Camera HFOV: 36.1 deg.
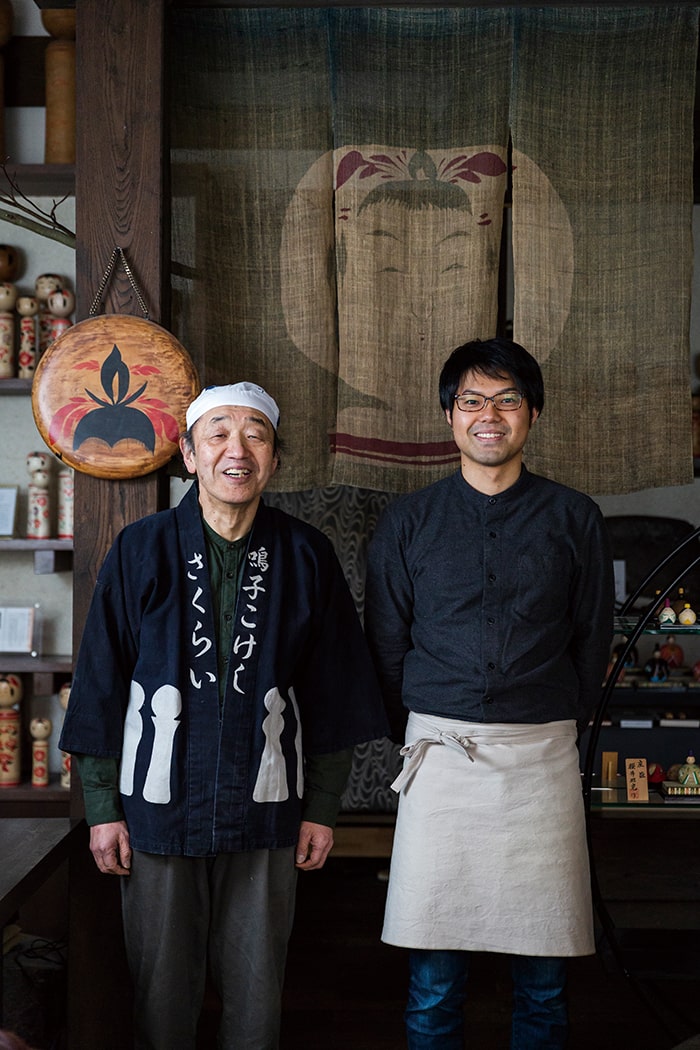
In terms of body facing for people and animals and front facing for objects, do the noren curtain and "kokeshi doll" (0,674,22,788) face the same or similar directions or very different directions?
same or similar directions

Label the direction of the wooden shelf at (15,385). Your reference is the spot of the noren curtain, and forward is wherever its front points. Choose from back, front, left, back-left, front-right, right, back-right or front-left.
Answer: back-right

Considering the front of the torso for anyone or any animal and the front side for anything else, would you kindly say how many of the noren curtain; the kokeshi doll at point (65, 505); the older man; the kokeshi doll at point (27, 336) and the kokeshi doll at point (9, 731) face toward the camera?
5

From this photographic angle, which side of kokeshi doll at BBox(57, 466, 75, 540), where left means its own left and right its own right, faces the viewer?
front

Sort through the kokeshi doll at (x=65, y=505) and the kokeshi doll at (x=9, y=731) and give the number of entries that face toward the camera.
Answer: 2

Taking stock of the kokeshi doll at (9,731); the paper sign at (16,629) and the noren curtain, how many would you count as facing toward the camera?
3

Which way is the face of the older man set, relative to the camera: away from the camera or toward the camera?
toward the camera

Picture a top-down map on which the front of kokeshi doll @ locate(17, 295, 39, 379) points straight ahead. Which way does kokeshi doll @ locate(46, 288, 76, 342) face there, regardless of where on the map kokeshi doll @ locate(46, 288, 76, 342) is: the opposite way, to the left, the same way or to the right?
the same way

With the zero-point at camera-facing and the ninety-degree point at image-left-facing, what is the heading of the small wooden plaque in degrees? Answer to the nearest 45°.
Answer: approximately 0°

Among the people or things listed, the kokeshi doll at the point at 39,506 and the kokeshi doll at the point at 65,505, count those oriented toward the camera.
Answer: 2

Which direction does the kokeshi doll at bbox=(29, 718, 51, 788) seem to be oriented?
toward the camera

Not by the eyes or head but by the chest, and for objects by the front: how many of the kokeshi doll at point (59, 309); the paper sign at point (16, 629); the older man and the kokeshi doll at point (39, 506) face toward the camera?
4

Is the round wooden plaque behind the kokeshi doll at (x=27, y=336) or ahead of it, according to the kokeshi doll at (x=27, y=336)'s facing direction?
ahead

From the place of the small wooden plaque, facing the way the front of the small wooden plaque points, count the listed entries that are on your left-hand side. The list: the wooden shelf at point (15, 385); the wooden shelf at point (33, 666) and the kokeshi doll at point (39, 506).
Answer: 0

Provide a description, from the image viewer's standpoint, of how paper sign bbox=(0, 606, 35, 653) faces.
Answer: facing the viewer
